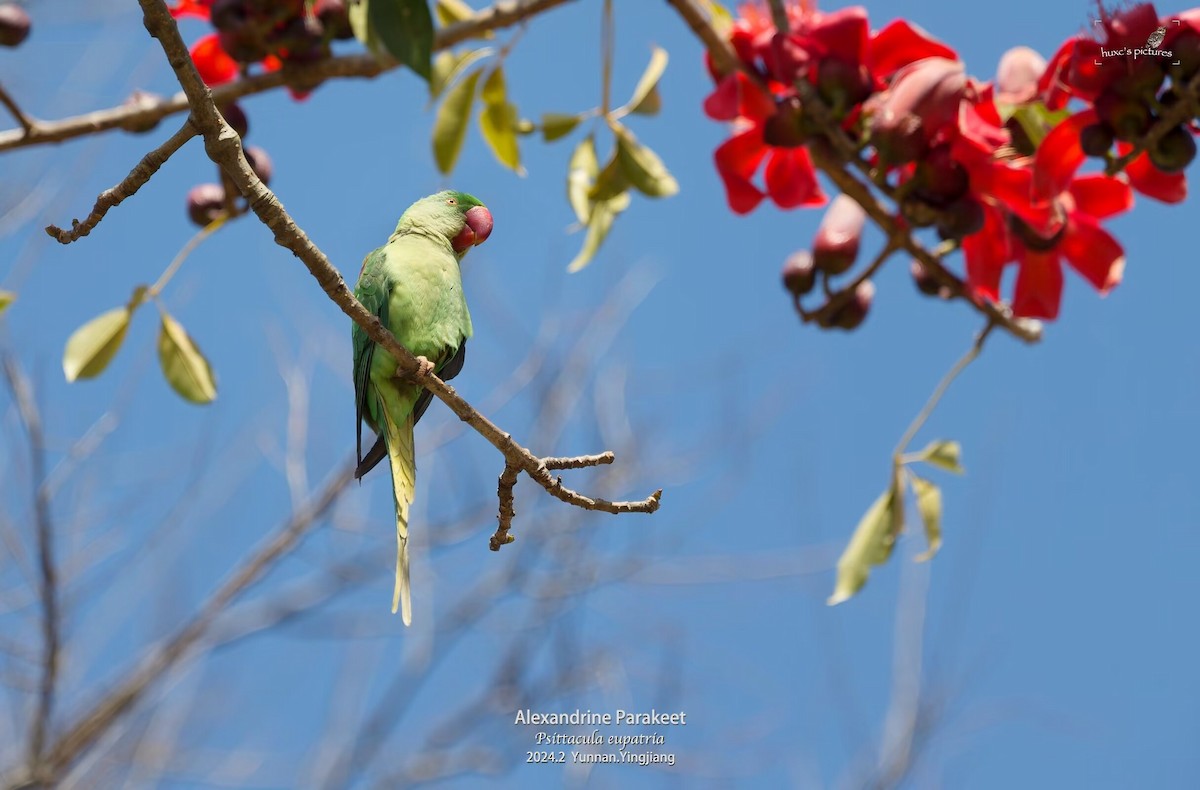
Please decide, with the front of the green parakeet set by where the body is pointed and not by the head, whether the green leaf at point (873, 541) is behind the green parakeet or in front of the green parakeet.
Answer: in front
